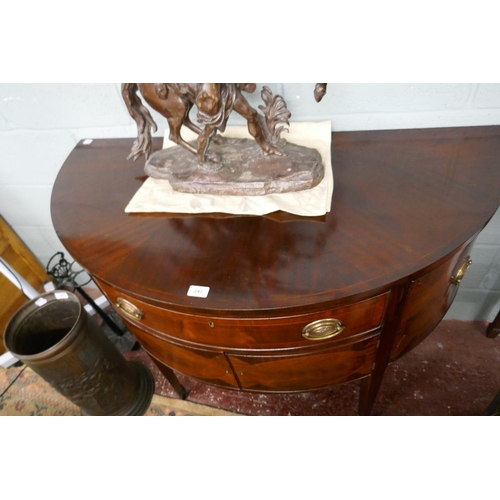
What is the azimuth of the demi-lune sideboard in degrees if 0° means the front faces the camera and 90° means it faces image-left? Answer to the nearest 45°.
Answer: approximately 0°

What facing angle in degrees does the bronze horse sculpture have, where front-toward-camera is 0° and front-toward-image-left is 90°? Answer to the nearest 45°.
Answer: approximately 270°

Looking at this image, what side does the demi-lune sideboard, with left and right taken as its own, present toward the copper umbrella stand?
right
